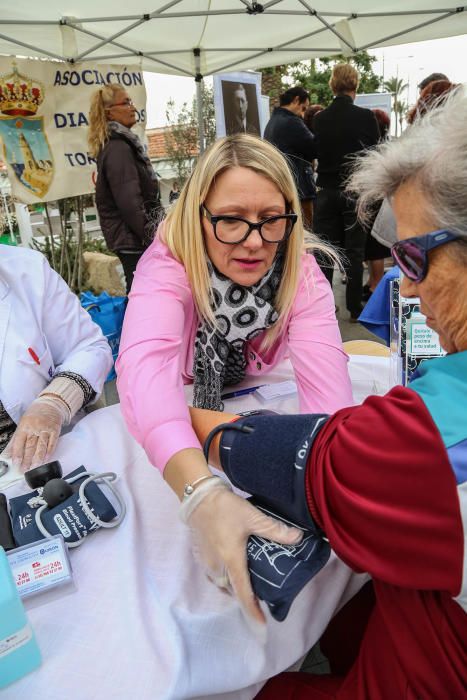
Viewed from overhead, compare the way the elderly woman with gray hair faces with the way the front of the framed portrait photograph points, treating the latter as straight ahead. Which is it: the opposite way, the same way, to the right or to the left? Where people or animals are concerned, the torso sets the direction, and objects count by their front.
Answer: to the right

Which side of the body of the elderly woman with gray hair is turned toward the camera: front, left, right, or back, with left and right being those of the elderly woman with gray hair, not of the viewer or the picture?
left

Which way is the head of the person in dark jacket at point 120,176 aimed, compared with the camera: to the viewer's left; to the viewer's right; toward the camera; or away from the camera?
to the viewer's right

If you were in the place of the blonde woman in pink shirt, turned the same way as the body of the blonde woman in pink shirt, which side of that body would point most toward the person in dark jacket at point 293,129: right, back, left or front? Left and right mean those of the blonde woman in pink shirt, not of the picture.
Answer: back

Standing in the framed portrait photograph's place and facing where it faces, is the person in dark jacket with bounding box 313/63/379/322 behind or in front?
in front

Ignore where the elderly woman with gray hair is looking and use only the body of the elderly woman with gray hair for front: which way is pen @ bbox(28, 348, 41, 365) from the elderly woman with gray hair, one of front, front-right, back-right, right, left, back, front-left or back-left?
front-right

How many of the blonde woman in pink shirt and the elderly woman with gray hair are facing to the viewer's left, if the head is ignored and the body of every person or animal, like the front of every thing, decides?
1

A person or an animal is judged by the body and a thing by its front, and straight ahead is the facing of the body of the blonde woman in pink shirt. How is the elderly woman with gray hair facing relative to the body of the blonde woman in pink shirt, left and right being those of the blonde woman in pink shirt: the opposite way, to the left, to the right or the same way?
to the right
